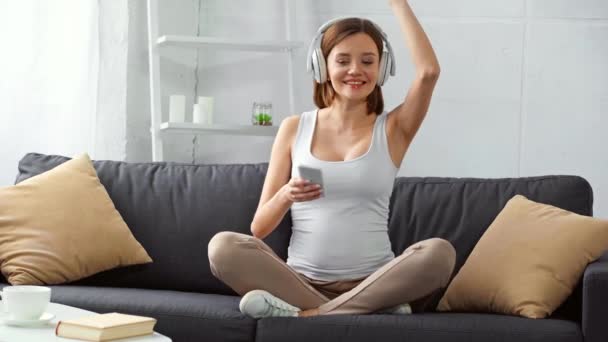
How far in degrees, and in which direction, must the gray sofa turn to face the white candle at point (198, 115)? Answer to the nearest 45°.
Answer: approximately 180°

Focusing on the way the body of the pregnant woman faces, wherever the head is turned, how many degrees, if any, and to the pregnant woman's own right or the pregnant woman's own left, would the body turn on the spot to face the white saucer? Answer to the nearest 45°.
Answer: approximately 45° to the pregnant woman's own right

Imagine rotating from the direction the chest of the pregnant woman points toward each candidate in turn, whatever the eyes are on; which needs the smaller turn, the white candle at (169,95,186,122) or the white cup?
the white cup

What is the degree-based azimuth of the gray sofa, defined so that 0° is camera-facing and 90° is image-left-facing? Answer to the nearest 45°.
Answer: approximately 0°

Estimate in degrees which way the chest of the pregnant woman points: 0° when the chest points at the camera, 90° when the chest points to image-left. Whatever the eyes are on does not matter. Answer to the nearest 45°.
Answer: approximately 0°
